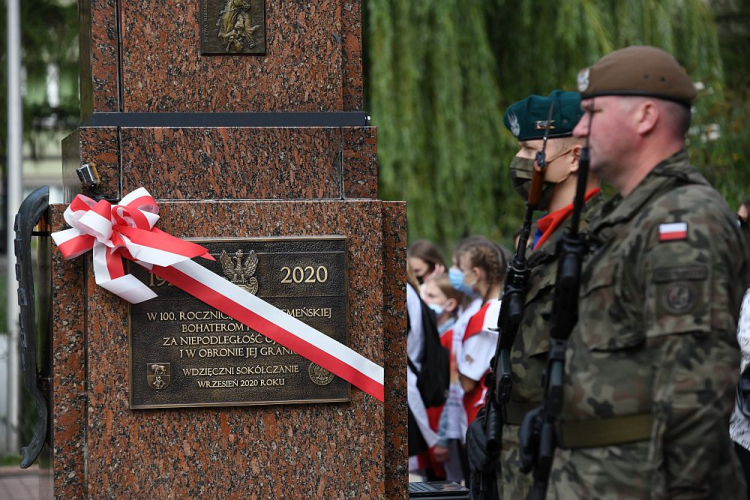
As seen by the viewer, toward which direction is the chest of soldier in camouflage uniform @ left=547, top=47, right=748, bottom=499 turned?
to the viewer's left

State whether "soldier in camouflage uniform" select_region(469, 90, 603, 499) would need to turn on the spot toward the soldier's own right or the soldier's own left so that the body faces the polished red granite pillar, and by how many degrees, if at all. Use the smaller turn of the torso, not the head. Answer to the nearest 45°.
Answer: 0° — they already face it

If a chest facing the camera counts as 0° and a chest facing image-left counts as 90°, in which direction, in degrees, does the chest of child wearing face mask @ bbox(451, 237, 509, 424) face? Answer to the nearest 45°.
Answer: approximately 90°

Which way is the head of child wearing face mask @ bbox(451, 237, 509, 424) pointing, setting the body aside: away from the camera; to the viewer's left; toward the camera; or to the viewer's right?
to the viewer's left

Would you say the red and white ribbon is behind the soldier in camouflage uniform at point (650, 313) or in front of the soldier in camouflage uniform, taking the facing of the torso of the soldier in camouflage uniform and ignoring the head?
in front

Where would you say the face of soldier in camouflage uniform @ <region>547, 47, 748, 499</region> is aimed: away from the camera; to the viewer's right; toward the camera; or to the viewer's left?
to the viewer's left

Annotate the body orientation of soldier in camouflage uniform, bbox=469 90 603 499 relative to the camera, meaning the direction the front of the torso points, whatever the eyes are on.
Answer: to the viewer's left

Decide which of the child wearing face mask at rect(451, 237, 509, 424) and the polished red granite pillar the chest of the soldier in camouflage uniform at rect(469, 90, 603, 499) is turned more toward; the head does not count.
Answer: the polished red granite pillar
